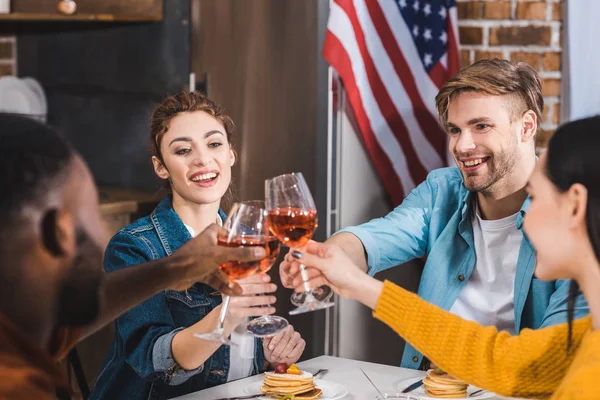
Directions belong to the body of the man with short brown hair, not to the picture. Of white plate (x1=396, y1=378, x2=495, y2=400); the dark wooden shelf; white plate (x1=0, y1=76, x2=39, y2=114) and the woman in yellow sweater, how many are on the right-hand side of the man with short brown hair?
2

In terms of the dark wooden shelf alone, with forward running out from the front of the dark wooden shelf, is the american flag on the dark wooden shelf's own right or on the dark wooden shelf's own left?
on the dark wooden shelf's own left

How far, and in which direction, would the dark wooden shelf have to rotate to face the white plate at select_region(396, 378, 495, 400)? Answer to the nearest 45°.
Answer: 0° — it already faces it

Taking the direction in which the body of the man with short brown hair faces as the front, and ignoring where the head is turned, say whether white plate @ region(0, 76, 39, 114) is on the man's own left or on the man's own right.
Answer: on the man's own right

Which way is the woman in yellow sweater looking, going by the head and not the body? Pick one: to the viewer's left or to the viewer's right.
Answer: to the viewer's left

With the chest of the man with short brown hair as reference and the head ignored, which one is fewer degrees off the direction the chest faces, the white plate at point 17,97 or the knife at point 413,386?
the knife

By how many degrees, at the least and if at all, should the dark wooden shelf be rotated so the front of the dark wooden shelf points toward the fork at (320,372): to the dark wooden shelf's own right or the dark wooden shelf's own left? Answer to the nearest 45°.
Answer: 0° — it already faces it

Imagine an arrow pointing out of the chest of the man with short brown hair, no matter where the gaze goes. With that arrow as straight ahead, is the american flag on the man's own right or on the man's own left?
on the man's own right

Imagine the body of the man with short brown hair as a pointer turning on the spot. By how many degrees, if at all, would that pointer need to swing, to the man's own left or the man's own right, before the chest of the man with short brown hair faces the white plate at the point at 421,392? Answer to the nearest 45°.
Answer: approximately 45° to the man's own left
